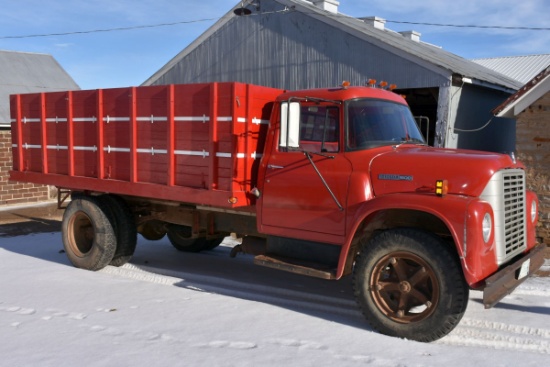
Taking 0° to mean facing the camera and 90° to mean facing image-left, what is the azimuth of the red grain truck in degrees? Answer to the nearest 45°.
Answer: approximately 315°

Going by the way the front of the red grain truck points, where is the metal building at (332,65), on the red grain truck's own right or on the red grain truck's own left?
on the red grain truck's own left

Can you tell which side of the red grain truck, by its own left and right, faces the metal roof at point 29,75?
back
